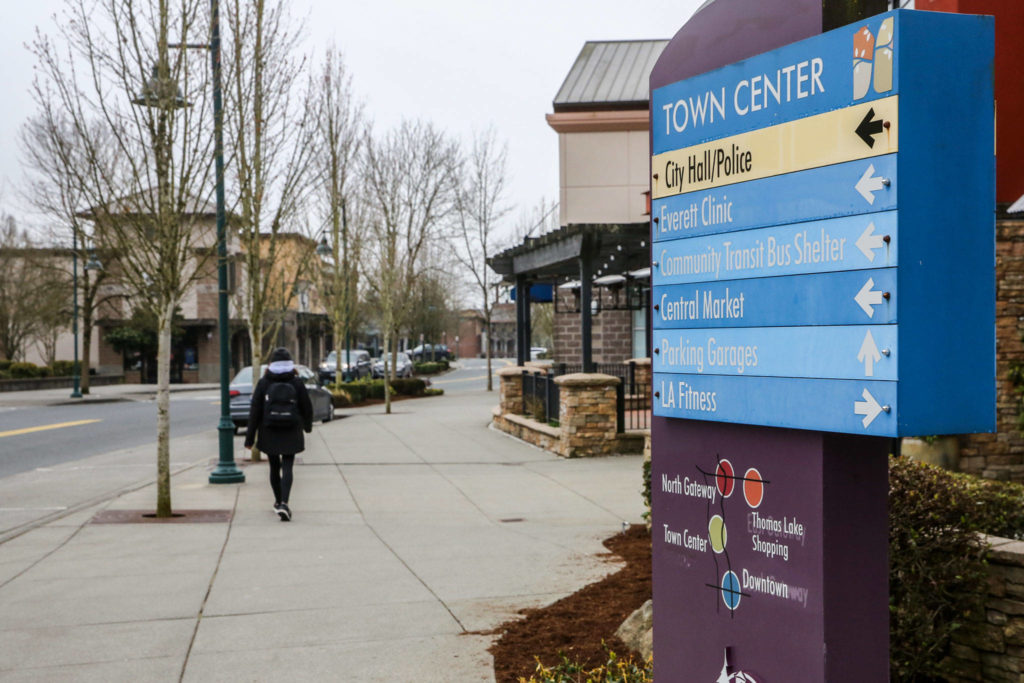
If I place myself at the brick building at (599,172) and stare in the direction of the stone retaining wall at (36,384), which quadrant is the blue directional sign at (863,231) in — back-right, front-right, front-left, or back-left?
back-left

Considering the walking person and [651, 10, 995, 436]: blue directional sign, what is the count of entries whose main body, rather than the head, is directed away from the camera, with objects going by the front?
1

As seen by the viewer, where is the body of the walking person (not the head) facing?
away from the camera

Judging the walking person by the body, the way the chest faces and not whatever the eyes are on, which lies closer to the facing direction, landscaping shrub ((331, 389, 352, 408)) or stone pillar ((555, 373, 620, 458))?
the landscaping shrub

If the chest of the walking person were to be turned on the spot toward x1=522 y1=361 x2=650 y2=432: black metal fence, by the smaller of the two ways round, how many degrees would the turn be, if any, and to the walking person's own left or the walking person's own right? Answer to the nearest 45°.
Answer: approximately 45° to the walking person's own right

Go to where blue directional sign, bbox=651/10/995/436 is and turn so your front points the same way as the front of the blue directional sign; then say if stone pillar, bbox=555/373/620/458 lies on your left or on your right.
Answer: on your right

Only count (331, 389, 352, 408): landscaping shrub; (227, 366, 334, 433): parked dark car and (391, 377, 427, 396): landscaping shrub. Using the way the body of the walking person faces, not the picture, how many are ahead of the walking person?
3

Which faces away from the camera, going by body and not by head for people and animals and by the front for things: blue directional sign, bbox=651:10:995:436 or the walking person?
the walking person

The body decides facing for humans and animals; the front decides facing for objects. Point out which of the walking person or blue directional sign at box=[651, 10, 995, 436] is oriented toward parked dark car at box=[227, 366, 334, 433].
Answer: the walking person

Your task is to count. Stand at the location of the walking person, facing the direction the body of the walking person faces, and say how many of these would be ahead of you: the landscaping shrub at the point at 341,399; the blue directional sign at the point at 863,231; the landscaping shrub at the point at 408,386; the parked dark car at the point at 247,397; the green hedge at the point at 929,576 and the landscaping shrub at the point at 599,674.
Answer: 3

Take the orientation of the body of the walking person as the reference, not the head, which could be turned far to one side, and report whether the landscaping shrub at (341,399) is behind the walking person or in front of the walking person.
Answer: in front

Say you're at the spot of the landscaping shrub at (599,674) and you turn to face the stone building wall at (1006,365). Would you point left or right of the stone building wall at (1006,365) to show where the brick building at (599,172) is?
left

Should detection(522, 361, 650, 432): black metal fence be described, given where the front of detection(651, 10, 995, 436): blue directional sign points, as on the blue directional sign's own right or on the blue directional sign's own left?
on the blue directional sign's own right

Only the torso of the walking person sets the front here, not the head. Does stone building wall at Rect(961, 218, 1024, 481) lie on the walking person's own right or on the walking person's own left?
on the walking person's own right

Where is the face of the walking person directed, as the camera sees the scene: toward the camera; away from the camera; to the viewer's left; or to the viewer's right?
away from the camera

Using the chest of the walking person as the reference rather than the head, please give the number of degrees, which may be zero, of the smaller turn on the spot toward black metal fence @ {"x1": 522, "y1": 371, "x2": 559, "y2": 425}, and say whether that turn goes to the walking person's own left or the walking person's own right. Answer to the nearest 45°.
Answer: approximately 45° to the walking person's own right

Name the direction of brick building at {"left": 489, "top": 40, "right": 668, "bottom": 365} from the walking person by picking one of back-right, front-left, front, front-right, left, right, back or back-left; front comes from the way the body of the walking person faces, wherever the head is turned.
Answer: front-right
